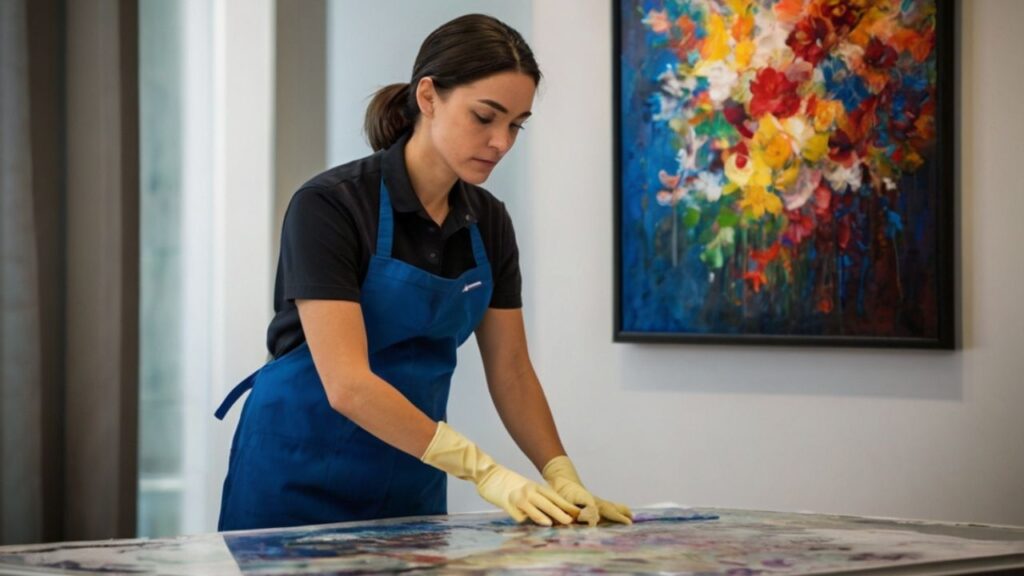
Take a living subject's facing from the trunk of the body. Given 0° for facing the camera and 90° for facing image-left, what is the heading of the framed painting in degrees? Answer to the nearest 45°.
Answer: approximately 0°

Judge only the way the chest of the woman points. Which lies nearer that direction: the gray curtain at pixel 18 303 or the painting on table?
the painting on table

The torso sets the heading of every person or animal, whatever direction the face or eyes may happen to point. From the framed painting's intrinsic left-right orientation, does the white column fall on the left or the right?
on its right

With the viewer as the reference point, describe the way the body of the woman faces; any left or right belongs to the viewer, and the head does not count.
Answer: facing the viewer and to the right of the viewer

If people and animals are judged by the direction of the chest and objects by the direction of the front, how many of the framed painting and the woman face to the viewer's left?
0

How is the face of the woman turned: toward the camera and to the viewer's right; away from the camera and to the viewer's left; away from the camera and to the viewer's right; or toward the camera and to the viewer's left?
toward the camera and to the viewer's right

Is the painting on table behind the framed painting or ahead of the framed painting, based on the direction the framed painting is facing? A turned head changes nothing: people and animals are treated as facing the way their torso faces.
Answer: ahead
